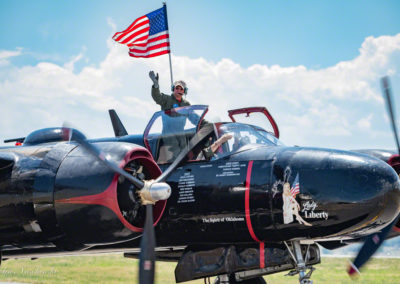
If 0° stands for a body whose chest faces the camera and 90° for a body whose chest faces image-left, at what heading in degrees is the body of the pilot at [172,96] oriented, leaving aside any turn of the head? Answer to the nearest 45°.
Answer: approximately 0°

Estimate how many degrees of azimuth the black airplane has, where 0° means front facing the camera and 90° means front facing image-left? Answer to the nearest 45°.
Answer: approximately 315°
